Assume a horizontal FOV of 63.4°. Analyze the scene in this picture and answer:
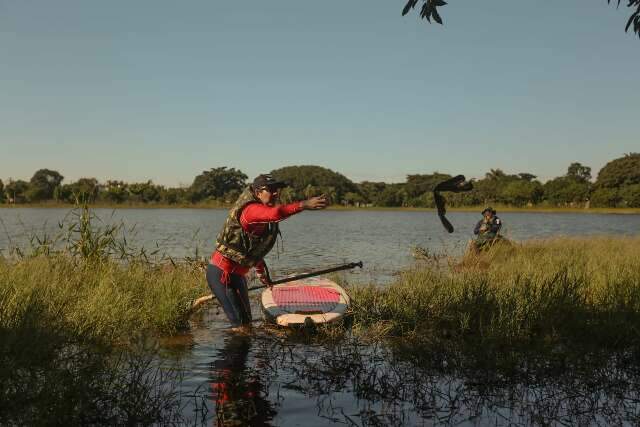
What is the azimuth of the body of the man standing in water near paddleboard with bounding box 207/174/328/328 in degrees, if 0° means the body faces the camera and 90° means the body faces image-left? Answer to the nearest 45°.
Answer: approximately 270°

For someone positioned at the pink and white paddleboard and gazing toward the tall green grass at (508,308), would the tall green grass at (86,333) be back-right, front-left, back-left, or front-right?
back-right

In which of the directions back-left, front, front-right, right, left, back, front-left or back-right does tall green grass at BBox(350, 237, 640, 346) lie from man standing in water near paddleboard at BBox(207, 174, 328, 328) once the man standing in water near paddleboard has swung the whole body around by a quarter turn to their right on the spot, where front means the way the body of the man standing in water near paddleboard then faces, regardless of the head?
left

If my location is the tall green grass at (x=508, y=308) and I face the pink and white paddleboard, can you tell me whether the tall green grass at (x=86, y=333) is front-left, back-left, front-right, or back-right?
front-left
